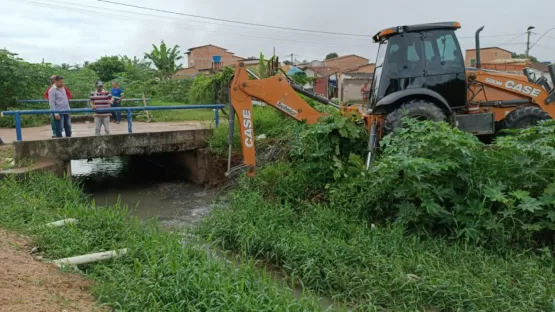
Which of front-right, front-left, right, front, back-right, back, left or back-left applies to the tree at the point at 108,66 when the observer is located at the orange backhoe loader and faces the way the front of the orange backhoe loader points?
back-left

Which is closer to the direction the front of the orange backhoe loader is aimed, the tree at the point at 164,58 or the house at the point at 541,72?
the house

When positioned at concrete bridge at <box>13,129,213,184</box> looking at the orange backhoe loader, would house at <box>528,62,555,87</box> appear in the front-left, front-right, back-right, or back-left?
front-left

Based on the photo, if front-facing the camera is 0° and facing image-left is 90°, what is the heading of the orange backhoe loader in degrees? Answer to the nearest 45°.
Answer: approximately 270°

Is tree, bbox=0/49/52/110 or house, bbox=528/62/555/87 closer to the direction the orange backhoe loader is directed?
the house

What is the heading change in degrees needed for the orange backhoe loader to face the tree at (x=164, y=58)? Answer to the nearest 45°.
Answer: approximately 135° to its left

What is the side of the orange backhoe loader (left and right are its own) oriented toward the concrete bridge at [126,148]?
back

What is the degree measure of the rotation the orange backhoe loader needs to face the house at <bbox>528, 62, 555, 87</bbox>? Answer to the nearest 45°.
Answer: approximately 90° to its left

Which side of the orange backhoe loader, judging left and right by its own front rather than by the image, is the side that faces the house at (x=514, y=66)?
left

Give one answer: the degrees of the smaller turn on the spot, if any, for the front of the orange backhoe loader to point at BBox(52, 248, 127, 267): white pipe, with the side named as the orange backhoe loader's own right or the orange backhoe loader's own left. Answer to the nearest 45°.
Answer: approximately 135° to the orange backhoe loader's own right

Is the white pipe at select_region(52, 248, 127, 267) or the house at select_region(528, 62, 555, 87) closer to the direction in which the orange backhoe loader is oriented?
the house
